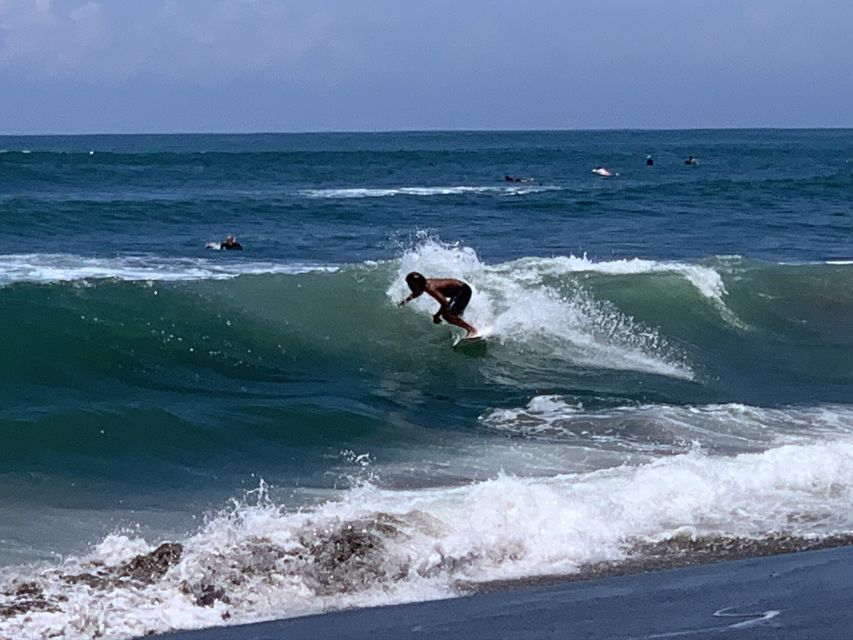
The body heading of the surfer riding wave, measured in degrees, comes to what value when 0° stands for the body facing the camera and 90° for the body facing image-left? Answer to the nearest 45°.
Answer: approximately 90°
